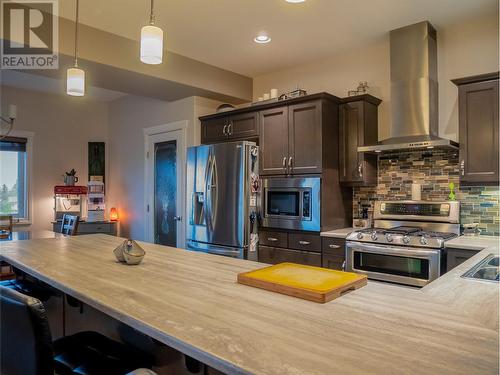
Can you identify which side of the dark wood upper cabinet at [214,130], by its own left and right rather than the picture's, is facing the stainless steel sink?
left

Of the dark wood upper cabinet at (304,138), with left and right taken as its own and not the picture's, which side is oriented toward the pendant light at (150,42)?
front

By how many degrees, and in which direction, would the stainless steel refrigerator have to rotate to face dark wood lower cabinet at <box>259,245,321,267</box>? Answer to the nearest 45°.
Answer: approximately 90° to its left

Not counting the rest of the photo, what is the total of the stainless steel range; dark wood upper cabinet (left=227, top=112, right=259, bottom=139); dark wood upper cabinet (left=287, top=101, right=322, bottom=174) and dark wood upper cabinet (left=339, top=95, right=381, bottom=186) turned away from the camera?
0

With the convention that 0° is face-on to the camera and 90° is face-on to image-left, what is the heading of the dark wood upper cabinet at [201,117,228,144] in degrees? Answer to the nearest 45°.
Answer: approximately 45°

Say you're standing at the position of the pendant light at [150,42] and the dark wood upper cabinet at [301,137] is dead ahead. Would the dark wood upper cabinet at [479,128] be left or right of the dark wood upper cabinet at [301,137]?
right

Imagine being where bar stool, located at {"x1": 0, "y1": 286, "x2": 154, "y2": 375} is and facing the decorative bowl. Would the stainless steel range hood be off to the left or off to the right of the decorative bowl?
right

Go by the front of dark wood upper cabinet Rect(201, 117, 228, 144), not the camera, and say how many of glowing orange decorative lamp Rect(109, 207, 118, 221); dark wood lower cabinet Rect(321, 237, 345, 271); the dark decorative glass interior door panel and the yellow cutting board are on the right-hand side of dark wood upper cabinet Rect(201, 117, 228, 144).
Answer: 2

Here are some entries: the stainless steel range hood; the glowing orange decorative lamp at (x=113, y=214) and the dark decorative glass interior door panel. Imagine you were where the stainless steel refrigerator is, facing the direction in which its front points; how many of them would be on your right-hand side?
2

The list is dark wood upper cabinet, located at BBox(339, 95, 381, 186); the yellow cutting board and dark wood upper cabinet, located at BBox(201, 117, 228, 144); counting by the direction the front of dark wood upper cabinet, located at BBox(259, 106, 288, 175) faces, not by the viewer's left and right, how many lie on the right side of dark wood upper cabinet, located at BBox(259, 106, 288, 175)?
1
